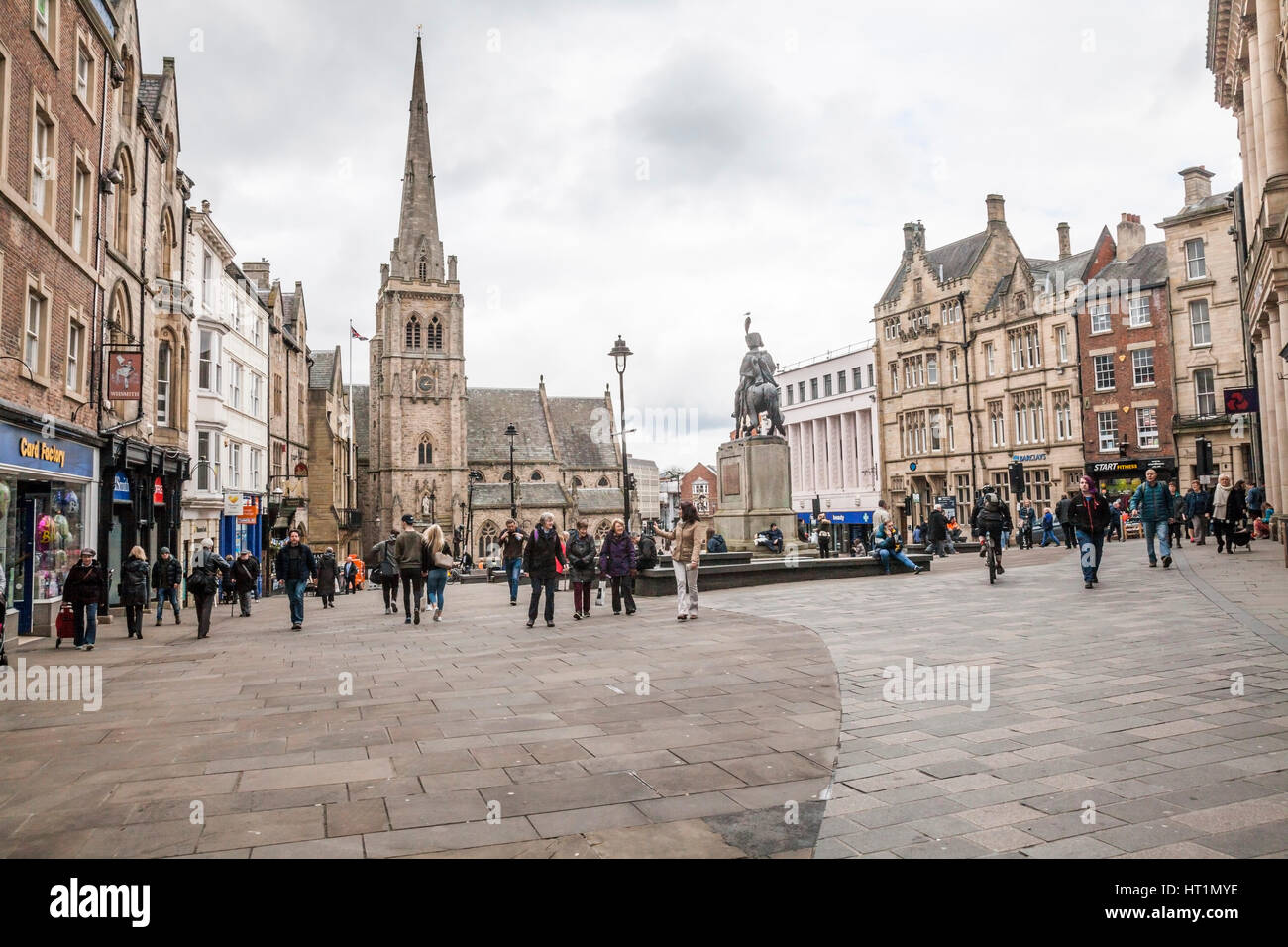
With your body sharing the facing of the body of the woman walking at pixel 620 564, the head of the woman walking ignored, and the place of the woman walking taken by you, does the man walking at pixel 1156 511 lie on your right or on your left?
on your left

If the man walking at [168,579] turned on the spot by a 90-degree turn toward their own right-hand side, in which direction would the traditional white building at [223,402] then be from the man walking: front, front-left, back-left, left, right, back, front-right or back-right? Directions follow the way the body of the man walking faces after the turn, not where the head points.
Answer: right

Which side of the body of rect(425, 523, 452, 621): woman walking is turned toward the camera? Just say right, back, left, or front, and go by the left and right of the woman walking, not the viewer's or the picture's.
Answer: back

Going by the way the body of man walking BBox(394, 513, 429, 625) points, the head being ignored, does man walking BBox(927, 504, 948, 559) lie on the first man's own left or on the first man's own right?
on the first man's own right

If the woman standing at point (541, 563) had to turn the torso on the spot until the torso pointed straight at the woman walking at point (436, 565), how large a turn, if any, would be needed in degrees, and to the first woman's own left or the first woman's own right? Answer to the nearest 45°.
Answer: approximately 135° to the first woman's own right

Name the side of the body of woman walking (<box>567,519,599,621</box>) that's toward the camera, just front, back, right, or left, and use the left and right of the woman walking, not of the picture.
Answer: front

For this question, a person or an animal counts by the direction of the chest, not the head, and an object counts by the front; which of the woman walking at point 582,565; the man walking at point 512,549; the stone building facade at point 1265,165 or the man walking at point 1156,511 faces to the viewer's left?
the stone building facade

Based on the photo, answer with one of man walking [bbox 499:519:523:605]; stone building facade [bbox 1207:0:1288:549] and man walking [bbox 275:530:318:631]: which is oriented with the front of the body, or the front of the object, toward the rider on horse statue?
the stone building facade

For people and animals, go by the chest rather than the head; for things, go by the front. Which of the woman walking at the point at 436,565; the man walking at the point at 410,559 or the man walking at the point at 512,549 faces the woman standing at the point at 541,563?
the man walking at the point at 512,549

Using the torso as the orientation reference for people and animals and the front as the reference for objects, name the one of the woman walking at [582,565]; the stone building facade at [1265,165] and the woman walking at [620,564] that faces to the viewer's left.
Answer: the stone building facade
